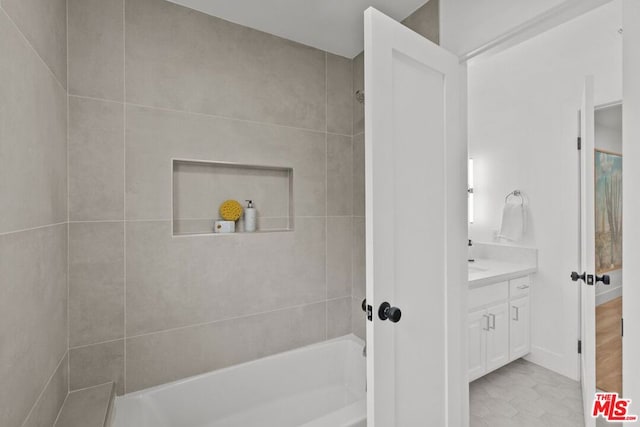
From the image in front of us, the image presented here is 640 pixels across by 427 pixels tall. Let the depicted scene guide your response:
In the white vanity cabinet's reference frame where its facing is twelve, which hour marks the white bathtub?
The white bathtub is roughly at 3 o'clock from the white vanity cabinet.

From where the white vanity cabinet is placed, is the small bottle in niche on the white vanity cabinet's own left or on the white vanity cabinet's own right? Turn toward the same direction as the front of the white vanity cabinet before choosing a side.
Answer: on the white vanity cabinet's own right

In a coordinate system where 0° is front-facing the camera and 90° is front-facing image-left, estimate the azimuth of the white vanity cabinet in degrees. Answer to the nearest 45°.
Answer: approximately 315°

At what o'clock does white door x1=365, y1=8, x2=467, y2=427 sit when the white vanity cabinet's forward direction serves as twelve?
The white door is roughly at 2 o'clock from the white vanity cabinet.

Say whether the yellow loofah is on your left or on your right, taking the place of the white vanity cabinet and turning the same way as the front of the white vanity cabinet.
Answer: on your right

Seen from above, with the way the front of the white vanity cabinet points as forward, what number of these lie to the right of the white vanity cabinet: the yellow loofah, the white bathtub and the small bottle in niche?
3
